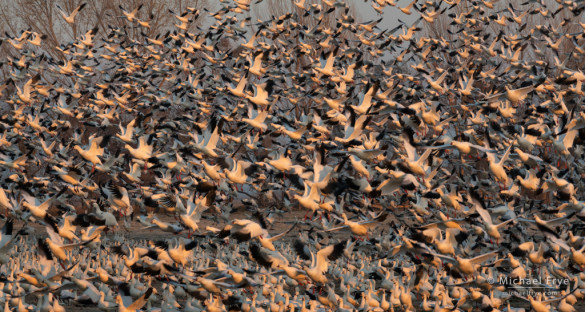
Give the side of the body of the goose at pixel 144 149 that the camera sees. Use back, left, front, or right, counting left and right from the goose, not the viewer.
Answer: left

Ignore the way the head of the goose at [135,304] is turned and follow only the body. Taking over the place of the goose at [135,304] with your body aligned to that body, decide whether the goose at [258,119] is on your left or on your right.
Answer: on your right

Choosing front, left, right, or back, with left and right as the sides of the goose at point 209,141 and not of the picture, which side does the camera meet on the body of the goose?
left

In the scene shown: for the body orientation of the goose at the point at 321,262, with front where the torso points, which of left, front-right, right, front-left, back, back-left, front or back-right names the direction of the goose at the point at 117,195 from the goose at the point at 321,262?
right

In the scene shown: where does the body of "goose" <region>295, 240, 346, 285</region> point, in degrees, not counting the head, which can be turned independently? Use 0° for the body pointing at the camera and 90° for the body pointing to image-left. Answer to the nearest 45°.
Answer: approximately 45°

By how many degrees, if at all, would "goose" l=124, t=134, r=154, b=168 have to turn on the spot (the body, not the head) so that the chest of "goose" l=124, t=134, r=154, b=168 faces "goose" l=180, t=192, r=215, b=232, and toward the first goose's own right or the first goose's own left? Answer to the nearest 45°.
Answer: approximately 90° to the first goose's own left

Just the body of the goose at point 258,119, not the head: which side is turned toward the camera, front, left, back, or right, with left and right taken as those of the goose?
left

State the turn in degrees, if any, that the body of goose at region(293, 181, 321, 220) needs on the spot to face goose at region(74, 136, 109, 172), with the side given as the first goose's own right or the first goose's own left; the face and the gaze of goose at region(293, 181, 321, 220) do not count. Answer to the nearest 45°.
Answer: approximately 45° to the first goose's own right

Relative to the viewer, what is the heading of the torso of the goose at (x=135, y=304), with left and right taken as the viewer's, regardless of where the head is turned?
facing to the left of the viewer

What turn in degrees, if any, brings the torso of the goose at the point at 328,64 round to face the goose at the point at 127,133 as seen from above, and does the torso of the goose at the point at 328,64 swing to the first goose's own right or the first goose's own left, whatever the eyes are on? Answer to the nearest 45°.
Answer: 0° — it already faces it

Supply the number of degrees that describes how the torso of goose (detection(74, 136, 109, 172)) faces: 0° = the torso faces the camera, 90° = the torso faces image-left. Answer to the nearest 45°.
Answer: approximately 90°
